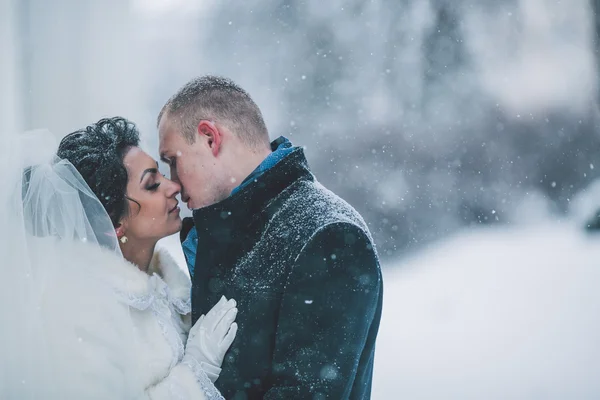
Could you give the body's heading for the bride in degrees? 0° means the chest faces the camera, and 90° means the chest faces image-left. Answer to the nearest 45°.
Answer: approximately 270°

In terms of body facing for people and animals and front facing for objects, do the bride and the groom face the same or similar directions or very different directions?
very different directions

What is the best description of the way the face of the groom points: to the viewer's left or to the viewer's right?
to the viewer's left

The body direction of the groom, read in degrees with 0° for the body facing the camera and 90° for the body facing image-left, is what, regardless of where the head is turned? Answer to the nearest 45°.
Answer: approximately 90°

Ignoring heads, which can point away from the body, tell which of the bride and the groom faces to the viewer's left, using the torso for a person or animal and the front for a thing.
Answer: the groom

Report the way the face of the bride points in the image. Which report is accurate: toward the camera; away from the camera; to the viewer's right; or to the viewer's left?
to the viewer's right

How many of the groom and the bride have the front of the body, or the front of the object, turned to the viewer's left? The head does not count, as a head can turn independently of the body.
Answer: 1
